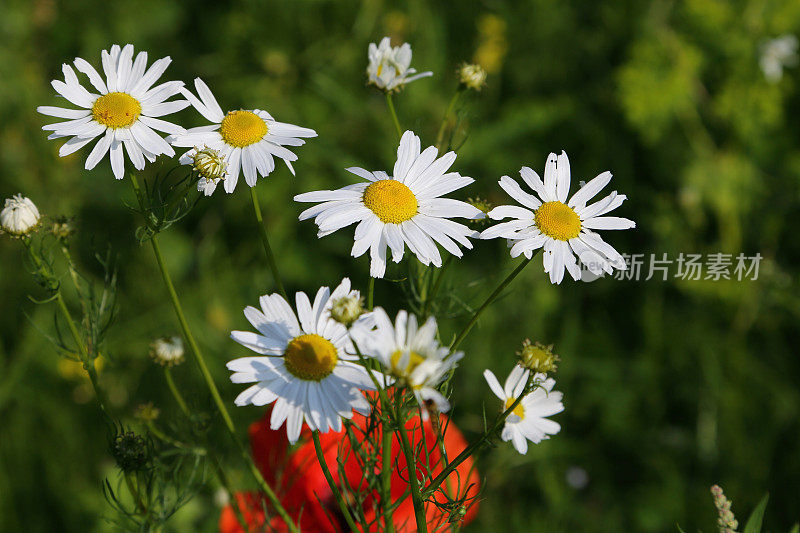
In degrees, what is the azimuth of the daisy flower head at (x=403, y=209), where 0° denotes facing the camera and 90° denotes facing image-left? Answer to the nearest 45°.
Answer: approximately 0°

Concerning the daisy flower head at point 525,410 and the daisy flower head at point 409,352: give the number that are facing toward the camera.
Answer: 2

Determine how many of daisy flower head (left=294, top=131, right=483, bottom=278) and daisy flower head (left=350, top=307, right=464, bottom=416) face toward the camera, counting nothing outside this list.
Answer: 2
